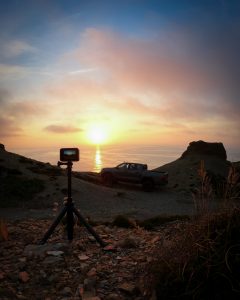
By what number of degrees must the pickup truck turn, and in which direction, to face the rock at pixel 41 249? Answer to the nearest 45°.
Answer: approximately 135° to its left

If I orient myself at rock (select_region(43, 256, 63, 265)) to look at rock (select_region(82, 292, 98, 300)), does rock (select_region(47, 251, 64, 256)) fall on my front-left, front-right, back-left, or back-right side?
back-left

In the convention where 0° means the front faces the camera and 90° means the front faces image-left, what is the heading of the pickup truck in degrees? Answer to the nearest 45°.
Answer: approximately 135°

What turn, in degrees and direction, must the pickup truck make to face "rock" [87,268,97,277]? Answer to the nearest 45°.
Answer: approximately 135° to its left

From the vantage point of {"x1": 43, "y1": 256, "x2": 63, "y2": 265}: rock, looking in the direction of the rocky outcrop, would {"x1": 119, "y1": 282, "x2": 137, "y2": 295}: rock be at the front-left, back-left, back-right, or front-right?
back-right

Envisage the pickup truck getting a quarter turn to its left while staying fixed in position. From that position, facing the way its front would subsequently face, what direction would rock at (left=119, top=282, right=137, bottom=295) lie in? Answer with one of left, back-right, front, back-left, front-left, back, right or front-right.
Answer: front-left

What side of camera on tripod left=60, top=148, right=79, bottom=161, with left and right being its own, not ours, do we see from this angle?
back

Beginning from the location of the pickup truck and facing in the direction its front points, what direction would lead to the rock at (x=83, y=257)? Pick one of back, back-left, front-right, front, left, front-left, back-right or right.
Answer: back-left

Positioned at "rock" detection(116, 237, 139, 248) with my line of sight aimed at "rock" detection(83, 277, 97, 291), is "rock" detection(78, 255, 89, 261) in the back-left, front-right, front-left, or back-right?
front-right

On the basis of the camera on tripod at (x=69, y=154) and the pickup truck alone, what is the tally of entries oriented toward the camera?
0
